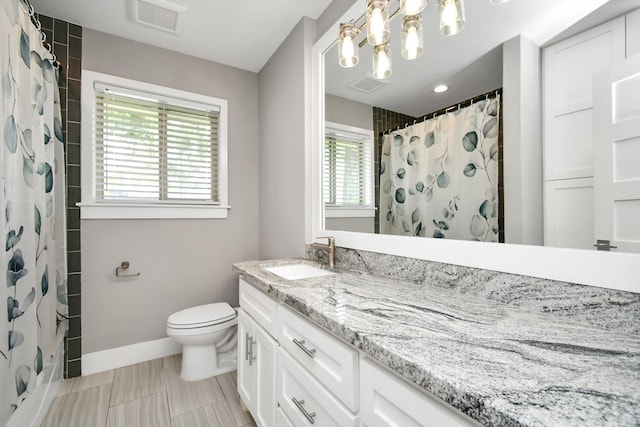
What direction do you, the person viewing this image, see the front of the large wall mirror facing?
facing the viewer and to the left of the viewer

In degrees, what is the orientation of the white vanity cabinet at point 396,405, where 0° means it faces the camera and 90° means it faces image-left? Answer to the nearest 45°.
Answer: approximately 45°

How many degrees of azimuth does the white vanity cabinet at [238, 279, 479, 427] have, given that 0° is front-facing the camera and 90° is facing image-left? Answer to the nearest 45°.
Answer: approximately 45°
